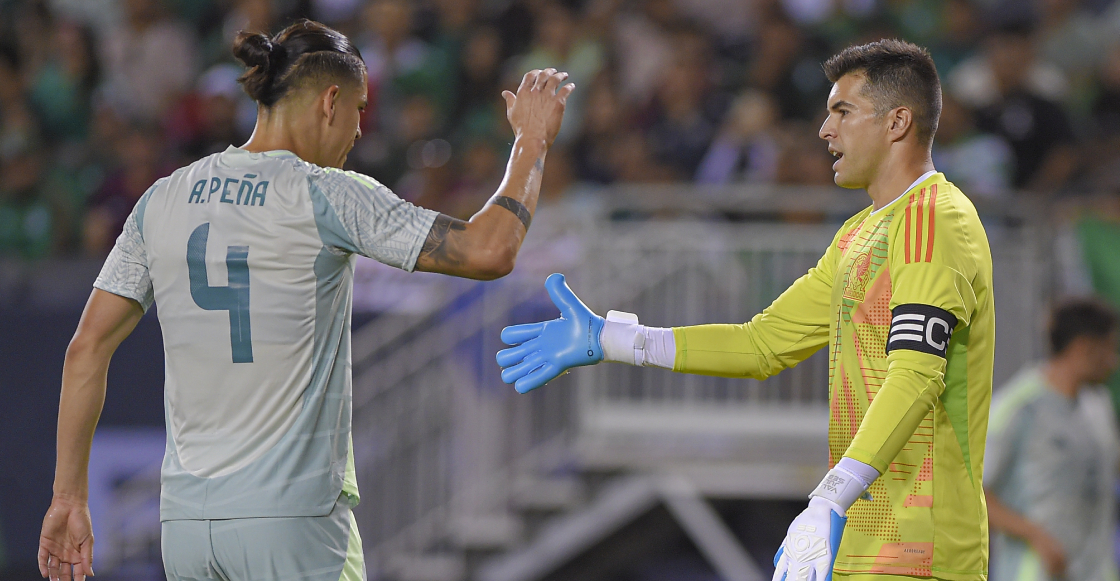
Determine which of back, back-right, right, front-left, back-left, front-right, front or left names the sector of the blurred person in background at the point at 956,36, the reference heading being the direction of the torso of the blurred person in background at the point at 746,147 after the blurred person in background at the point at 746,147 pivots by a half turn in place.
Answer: front-right

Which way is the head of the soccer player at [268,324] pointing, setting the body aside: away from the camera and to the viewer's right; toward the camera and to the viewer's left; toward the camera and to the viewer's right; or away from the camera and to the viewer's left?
away from the camera and to the viewer's right

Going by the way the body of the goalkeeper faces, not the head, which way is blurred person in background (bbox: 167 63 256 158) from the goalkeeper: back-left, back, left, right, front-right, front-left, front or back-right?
front-right

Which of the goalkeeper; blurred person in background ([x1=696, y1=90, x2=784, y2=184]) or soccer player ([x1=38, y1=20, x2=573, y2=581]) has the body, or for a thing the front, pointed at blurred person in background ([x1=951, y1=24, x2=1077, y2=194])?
the soccer player

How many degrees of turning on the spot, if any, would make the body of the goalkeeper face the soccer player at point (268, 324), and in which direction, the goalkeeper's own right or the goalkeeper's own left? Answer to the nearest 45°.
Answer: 0° — they already face them

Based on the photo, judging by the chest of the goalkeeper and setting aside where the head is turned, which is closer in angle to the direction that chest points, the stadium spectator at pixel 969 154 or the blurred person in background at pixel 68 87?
the blurred person in background

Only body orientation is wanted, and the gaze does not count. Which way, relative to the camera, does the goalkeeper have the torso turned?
to the viewer's left

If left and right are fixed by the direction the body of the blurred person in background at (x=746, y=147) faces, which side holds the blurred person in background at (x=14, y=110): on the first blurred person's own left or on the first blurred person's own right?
on the first blurred person's own right

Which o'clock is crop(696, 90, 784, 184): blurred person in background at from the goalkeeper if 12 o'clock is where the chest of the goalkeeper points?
The blurred person in background is roughly at 3 o'clock from the goalkeeper.

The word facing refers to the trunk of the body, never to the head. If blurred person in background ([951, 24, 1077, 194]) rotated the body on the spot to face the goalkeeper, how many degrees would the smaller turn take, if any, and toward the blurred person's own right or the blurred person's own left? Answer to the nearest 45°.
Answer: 0° — they already face them
